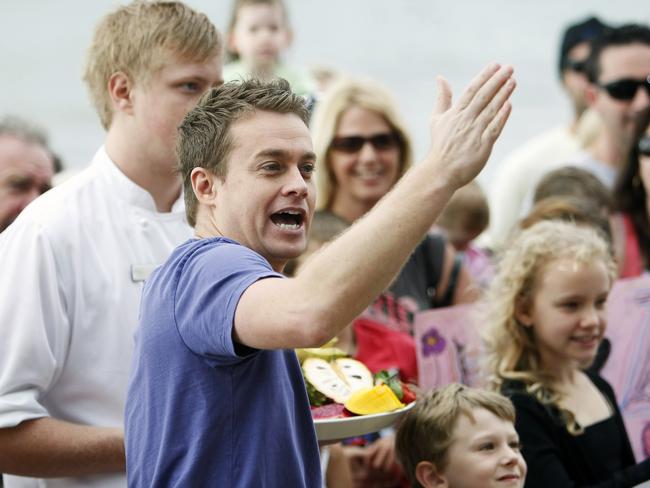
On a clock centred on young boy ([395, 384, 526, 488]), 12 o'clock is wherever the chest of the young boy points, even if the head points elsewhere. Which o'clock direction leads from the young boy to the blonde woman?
The blonde woman is roughly at 7 o'clock from the young boy.

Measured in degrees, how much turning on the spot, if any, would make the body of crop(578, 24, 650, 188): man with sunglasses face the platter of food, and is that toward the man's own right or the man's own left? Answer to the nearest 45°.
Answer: approximately 45° to the man's own right

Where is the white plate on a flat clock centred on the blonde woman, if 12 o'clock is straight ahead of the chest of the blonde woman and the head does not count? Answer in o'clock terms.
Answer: The white plate is roughly at 12 o'clock from the blonde woman.

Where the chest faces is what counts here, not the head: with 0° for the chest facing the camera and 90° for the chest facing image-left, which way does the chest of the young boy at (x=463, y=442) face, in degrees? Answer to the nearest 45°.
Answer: approximately 315°

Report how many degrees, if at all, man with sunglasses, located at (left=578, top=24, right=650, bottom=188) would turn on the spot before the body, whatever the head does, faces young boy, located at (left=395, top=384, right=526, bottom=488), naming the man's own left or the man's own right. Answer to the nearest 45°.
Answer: approximately 45° to the man's own right

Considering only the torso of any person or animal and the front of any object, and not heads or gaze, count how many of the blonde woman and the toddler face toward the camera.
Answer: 2

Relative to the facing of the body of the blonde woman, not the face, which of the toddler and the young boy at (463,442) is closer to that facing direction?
the young boy
